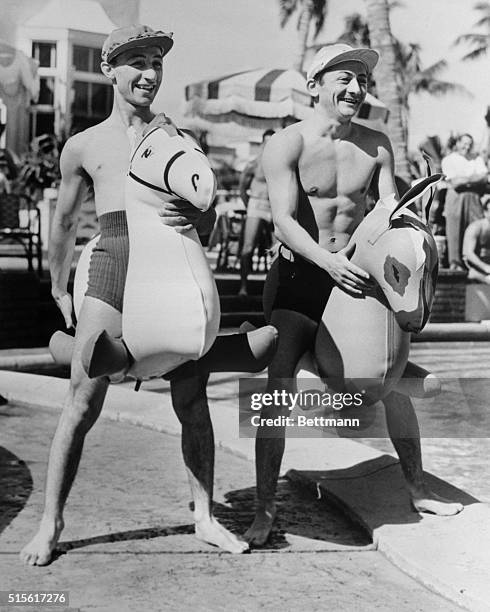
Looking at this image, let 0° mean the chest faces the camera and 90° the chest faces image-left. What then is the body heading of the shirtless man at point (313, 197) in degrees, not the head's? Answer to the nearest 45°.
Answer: approximately 315°

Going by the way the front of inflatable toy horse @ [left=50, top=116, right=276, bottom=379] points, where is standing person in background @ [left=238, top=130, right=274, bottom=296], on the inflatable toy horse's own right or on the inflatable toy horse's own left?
on the inflatable toy horse's own left

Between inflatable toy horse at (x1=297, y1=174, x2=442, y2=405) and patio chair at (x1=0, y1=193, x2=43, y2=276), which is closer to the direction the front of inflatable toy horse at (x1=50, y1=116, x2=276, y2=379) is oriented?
the inflatable toy horse

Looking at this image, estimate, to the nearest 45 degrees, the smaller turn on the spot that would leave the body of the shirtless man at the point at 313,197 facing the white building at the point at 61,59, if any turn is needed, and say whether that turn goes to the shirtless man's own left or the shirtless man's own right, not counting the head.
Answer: approximately 180°

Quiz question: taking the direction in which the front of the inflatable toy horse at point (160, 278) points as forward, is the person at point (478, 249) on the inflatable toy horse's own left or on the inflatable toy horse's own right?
on the inflatable toy horse's own left

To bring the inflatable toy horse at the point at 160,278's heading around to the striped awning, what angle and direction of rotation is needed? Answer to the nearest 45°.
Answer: approximately 135° to its left

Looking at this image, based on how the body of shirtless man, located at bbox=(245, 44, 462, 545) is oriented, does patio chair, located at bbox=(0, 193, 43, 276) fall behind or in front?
behind

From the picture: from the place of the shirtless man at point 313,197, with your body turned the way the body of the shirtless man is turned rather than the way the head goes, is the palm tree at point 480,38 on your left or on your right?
on your left

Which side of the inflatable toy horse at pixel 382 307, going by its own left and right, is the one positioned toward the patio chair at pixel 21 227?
back

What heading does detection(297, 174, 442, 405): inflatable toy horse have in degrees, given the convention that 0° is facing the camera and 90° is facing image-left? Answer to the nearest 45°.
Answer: approximately 315°
